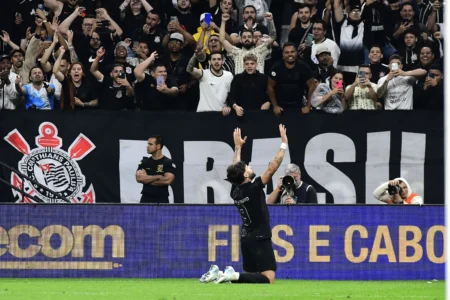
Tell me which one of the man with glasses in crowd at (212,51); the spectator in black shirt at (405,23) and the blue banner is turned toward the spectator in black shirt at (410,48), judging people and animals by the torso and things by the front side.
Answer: the spectator in black shirt at (405,23)

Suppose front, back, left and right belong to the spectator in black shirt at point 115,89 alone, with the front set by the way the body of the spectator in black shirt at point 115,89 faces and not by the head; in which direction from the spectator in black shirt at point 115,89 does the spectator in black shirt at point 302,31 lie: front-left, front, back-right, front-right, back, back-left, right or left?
left

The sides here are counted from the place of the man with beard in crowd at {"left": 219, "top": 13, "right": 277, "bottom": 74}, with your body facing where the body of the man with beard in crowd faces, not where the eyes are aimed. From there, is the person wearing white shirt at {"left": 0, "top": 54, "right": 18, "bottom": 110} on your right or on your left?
on your right

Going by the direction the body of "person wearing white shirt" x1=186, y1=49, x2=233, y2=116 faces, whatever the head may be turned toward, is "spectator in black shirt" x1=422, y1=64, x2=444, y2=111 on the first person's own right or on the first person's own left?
on the first person's own left

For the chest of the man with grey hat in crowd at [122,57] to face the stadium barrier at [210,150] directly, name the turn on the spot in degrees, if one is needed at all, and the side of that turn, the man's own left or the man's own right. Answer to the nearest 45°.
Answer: approximately 45° to the man's own left

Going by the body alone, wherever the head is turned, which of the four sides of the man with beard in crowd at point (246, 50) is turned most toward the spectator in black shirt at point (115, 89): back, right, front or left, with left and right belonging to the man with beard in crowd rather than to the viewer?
right

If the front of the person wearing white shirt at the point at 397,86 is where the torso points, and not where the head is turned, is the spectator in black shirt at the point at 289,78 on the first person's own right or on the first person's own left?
on the first person's own right

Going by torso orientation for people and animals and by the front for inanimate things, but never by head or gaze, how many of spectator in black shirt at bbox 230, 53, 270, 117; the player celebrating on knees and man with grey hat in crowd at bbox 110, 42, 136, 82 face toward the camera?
2
